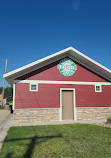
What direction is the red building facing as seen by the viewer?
toward the camera
